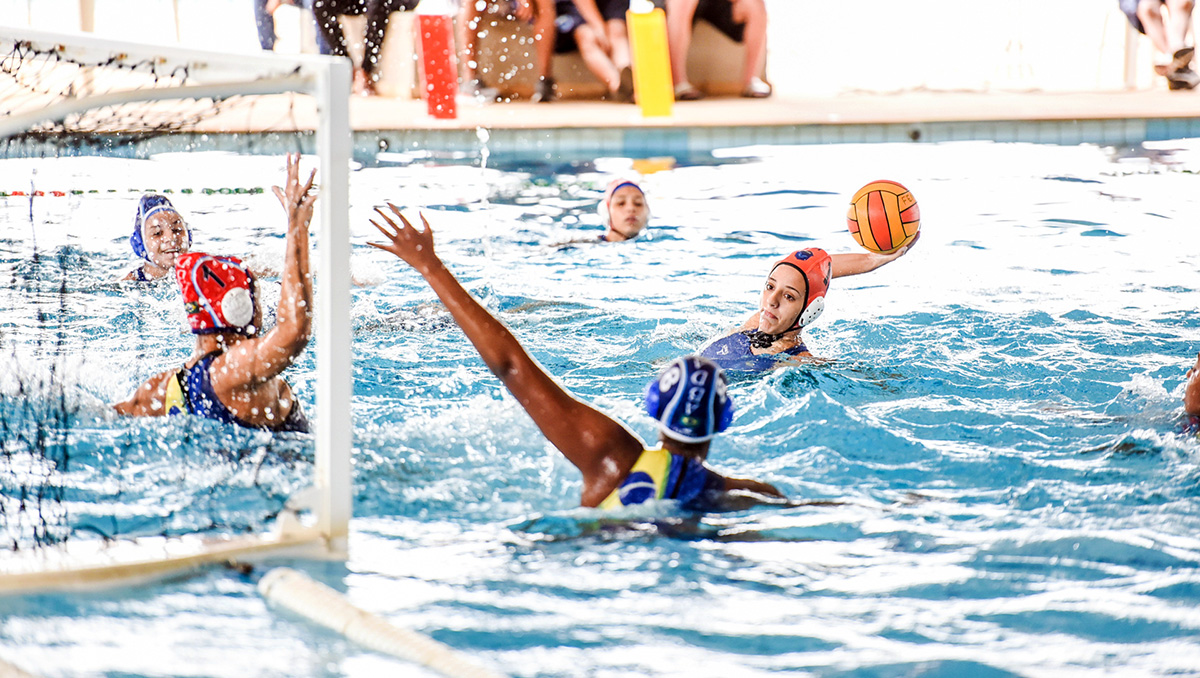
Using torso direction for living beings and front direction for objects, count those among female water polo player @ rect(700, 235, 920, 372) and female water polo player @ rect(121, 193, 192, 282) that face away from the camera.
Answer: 0

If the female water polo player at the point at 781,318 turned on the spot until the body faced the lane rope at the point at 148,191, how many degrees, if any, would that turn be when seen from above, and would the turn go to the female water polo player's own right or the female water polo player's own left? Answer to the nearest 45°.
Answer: approximately 90° to the female water polo player's own right

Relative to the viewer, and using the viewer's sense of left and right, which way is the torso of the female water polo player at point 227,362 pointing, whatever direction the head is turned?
facing away from the viewer and to the right of the viewer

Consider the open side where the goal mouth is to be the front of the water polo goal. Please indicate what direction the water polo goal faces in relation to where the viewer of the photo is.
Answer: facing away from the viewer and to the right of the viewer

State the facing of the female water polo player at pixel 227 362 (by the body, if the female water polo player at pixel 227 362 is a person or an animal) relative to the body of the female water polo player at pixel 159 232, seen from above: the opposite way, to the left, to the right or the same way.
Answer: to the left

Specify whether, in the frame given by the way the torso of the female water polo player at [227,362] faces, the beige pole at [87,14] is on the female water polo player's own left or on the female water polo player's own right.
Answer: on the female water polo player's own left

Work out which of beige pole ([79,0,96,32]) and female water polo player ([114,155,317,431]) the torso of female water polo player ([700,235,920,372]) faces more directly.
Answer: the female water polo player

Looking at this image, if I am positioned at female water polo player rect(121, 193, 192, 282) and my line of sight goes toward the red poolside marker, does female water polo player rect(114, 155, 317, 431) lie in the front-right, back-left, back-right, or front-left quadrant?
back-right

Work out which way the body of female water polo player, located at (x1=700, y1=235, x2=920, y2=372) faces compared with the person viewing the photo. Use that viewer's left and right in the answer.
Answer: facing the viewer and to the left of the viewer

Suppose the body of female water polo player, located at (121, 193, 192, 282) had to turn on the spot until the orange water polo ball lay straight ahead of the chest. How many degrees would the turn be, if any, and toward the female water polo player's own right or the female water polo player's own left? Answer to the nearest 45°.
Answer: approximately 45° to the female water polo player's own left

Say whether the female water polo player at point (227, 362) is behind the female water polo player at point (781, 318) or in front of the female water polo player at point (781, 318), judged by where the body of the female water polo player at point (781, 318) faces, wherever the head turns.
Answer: in front

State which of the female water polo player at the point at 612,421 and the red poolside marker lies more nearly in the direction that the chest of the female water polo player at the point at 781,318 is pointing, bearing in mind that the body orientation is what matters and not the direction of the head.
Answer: the female water polo player
